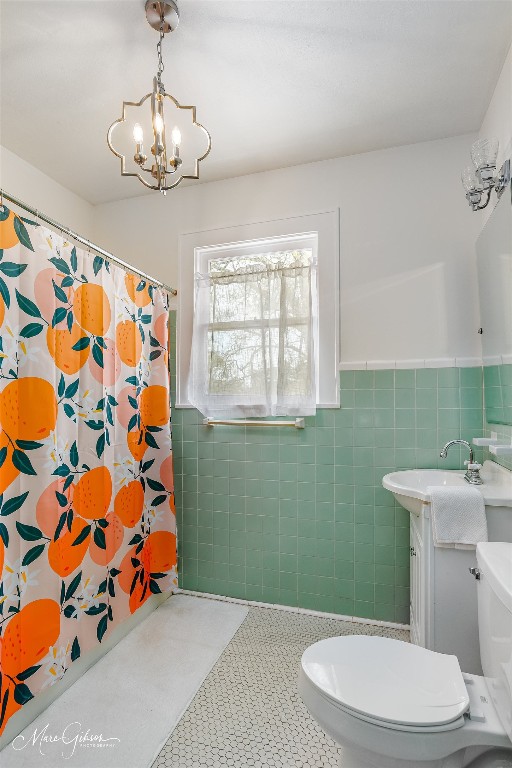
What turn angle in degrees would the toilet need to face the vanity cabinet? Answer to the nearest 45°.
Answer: approximately 90° to its right

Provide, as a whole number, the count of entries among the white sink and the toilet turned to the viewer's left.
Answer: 2

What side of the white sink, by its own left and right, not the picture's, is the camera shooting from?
left

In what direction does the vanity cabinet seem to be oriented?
to the viewer's left

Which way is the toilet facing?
to the viewer's left

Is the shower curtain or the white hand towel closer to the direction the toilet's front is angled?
the shower curtain
